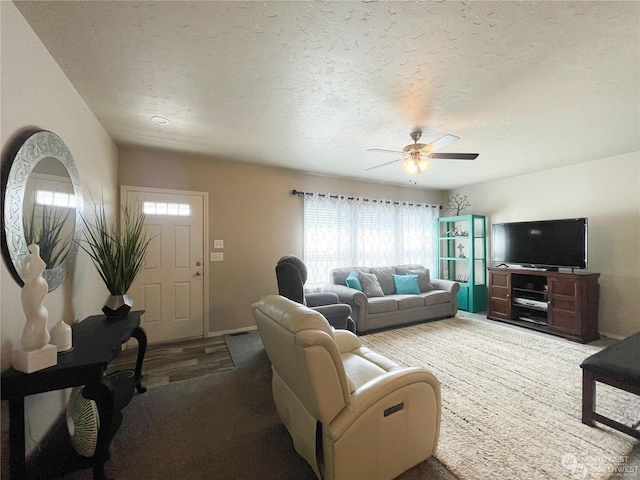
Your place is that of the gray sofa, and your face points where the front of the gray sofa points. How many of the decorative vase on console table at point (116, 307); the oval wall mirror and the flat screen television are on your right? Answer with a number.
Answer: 2

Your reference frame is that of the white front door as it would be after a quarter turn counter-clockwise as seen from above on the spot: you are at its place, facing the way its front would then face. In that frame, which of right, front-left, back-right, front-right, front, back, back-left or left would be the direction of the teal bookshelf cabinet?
front

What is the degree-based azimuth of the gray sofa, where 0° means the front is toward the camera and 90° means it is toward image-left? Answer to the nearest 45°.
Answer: approximately 315°

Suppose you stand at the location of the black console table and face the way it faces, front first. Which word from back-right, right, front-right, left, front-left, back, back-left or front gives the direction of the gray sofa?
front

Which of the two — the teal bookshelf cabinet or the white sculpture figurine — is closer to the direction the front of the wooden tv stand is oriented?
the white sculpture figurine

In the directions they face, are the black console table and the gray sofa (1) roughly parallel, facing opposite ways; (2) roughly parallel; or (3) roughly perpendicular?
roughly perpendicular

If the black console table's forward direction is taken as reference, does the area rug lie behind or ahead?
ahead

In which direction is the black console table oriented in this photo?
to the viewer's right

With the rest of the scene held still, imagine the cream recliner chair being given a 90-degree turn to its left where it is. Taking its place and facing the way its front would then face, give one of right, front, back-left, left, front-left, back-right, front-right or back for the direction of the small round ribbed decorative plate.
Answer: front-left

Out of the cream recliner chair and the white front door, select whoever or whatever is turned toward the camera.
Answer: the white front door

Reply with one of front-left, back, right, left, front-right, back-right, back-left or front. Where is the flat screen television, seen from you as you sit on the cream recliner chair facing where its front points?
front

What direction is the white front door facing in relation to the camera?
toward the camera

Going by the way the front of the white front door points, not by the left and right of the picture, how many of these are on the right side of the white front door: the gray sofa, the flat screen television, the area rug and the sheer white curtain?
0

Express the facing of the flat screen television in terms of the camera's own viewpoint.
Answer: facing the viewer and to the left of the viewer

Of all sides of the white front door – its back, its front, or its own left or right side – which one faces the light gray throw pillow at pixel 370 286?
left

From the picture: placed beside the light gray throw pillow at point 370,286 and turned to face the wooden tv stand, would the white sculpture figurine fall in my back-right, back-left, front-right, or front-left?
back-right

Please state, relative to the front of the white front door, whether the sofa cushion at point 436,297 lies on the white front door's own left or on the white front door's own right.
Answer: on the white front door's own left

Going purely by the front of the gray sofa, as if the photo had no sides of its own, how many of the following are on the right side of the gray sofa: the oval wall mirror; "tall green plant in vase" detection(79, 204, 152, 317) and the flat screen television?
2
